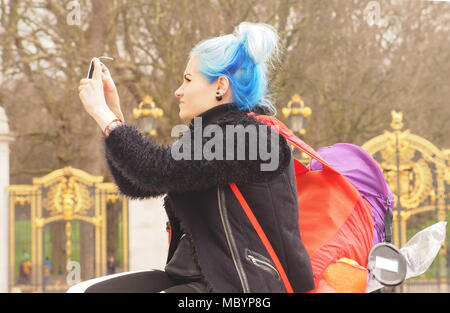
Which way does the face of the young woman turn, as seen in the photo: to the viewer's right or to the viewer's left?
to the viewer's left

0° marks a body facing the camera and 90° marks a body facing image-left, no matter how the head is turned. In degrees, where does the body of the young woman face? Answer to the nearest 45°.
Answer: approximately 90°
